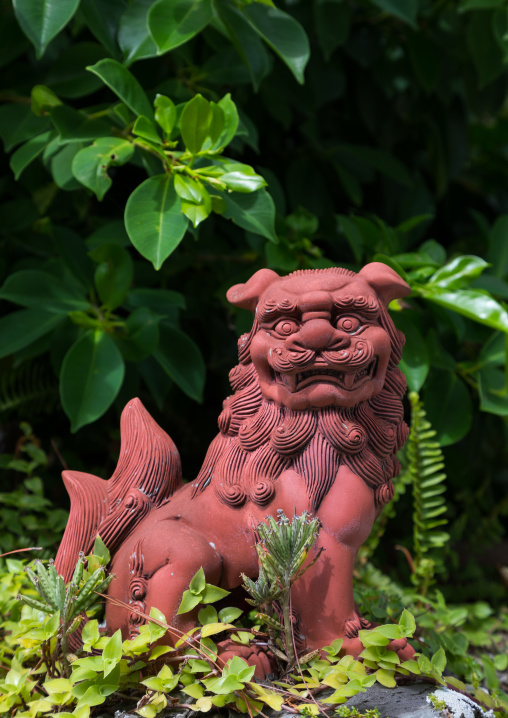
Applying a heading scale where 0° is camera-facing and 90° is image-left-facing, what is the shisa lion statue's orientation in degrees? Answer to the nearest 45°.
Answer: approximately 315°

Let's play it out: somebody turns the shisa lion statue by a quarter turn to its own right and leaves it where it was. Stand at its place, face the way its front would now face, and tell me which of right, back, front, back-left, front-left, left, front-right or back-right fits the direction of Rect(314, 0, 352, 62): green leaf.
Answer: back-right
